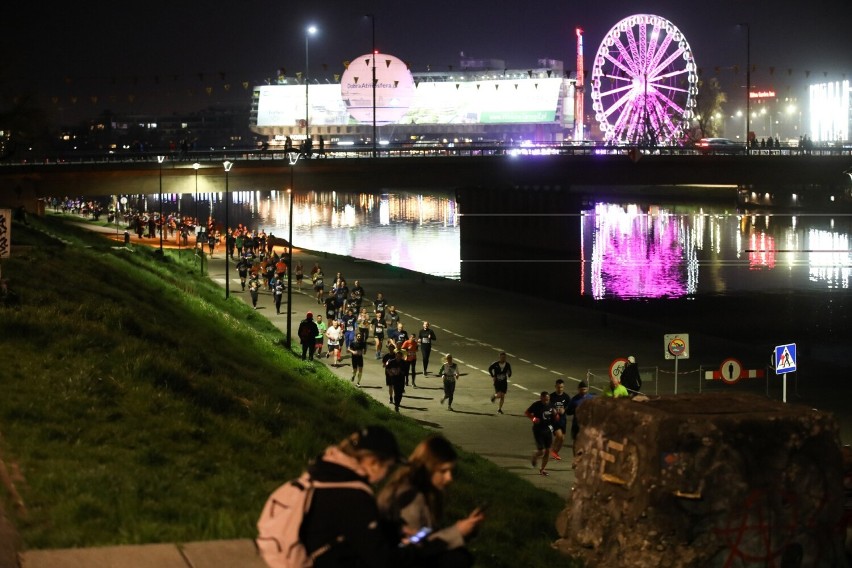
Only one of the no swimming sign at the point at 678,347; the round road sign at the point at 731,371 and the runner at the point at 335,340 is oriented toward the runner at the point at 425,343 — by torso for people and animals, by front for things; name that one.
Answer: the runner at the point at 335,340

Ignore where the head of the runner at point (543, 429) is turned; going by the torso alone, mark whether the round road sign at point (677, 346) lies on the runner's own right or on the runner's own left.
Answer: on the runner's own left

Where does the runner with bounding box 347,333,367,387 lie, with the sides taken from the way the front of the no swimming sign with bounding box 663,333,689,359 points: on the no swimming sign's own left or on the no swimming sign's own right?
on the no swimming sign's own right

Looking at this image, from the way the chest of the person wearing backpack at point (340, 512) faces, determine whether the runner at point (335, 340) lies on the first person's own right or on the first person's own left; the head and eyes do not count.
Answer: on the first person's own left

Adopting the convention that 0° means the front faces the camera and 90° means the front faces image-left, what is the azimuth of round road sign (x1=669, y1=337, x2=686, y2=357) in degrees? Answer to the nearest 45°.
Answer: approximately 0°

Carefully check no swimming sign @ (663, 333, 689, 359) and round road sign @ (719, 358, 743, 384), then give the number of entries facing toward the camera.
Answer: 2

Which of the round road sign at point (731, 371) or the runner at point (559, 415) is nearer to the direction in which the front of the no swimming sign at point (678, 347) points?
the runner

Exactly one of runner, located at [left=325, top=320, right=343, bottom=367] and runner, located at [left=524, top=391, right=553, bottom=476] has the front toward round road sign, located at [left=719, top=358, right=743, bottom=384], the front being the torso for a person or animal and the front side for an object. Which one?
runner, located at [left=325, top=320, right=343, bottom=367]
